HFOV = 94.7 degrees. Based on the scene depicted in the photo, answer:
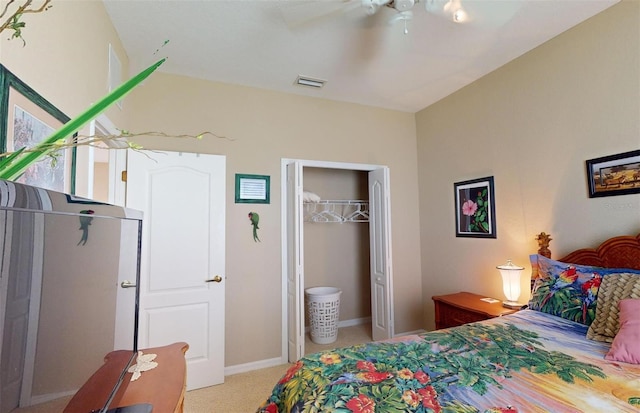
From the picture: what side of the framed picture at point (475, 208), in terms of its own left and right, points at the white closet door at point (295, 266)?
front

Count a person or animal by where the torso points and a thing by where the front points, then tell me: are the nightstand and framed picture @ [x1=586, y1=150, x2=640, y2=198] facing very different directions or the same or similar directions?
same or similar directions

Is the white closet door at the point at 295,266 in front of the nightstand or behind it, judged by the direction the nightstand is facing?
in front

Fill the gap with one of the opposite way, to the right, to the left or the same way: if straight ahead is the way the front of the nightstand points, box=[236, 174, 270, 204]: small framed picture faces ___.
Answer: to the left

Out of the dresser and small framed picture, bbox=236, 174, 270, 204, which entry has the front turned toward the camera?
the small framed picture

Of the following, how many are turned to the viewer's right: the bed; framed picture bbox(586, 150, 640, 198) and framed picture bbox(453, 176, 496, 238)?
0

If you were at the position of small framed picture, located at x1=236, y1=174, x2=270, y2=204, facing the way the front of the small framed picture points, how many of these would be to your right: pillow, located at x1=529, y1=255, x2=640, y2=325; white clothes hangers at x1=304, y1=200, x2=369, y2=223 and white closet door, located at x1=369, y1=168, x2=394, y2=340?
0

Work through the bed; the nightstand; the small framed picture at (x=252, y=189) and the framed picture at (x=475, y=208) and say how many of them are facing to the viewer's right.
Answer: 0

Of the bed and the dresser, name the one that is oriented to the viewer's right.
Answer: the dresser

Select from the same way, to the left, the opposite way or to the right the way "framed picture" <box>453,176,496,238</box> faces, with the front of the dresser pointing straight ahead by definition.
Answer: the opposite way

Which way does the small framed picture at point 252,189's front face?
toward the camera

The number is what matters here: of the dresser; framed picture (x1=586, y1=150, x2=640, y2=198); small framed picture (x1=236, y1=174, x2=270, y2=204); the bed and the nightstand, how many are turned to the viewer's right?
1

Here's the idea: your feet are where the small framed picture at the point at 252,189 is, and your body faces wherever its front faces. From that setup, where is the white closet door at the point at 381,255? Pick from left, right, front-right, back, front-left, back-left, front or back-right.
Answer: left

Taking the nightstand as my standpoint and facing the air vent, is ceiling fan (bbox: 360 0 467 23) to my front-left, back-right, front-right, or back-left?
front-left

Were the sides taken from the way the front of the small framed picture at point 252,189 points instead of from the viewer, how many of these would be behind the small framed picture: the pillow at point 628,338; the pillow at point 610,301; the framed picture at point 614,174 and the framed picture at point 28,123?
0

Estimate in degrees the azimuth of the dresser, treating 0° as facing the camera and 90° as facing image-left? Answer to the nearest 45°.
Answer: approximately 270°

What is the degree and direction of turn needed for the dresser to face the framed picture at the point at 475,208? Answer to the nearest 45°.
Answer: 0° — it already faces it

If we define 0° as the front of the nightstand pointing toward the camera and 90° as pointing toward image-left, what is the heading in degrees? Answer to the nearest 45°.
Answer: approximately 45°

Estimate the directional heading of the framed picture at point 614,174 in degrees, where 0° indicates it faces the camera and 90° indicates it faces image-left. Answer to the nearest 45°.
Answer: approximately 45°

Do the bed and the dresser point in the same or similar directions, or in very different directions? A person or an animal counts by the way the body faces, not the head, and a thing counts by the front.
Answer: very different directions

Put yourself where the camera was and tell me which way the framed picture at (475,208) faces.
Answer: facing the viewer and to the left of the viewer

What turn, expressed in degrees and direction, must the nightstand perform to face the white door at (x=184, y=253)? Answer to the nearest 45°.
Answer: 0° — it already faces it

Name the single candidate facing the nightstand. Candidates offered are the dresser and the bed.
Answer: the dresser

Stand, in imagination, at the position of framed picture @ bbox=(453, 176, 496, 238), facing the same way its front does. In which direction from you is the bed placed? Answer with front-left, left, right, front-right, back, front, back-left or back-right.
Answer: front-left
